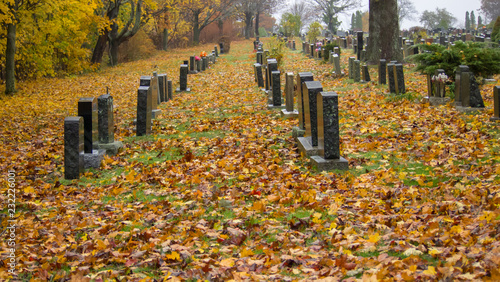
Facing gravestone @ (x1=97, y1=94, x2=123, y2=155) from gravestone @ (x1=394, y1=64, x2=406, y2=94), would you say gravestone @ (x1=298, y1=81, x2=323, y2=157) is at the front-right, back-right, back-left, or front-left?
front-left

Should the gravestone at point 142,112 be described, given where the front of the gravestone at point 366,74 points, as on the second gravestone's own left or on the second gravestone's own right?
on the second gravestone's own right
